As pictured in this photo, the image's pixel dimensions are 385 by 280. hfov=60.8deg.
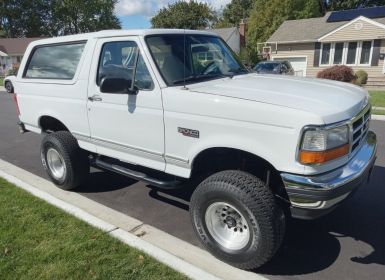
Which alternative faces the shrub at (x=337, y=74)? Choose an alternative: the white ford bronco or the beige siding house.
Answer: the beige siding house

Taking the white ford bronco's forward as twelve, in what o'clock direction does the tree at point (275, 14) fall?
The tree is roughly at 8 o'clock from the white ford bronco.

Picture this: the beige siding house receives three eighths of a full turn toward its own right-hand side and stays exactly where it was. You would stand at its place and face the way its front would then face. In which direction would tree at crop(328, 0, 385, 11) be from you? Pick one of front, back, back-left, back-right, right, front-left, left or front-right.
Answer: front-right

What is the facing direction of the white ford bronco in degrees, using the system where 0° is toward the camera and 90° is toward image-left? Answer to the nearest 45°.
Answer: approximately 315°

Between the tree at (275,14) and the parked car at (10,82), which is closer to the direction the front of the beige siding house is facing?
the parked car

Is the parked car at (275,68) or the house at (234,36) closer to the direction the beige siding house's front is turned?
the parked car

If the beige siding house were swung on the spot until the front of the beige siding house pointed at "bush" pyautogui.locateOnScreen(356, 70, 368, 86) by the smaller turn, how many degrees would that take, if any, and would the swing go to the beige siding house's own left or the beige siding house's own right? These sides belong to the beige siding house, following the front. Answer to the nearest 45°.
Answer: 0° — it already faces it

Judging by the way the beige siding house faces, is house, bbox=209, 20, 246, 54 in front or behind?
behind

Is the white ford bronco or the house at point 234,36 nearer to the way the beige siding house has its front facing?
the white ford bronco

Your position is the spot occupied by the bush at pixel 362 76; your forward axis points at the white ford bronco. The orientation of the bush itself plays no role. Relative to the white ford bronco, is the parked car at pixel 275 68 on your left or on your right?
right

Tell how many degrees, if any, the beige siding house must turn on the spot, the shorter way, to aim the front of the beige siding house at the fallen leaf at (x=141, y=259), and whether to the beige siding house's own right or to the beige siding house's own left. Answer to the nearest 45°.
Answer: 0° — it already faces it

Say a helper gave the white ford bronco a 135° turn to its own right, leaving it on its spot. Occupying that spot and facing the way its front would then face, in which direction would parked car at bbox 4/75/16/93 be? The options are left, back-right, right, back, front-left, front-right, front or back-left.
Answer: front-right
